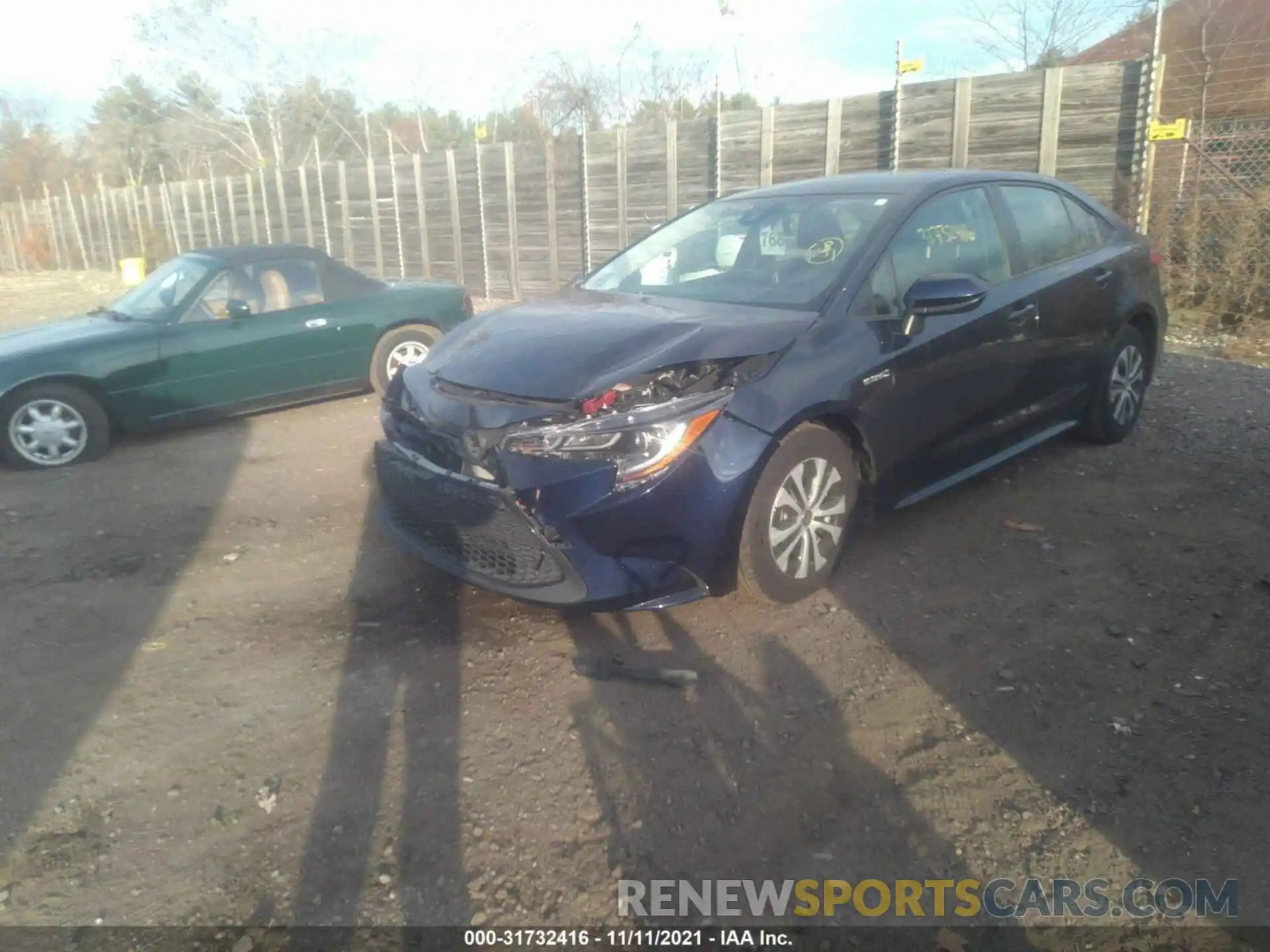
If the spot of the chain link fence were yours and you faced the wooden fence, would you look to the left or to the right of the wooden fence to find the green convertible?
left

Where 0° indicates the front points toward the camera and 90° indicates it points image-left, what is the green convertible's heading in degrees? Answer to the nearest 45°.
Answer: approximately 90°

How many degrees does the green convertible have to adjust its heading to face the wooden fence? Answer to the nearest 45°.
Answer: approximately 135° to its right

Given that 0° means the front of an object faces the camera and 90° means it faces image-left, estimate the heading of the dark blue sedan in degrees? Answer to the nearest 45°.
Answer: approximately 45°

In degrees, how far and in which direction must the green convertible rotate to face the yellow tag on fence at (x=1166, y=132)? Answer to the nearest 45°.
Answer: approximately 180°

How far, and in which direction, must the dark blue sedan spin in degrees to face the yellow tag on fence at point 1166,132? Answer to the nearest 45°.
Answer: approximately 180°

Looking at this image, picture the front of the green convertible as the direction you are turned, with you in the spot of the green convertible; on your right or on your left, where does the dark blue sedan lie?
on your left

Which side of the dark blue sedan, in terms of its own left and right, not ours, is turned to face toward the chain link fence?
back

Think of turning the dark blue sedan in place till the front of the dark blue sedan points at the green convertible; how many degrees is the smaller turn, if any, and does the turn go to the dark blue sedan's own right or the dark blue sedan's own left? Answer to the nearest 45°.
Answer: approximately 90° to the dark blue sedan's own right

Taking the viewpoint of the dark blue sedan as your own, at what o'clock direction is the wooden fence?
The wooden fence is roughly at 4 o'clock from the dark blue sedan.

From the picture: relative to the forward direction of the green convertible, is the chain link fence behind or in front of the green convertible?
behind
